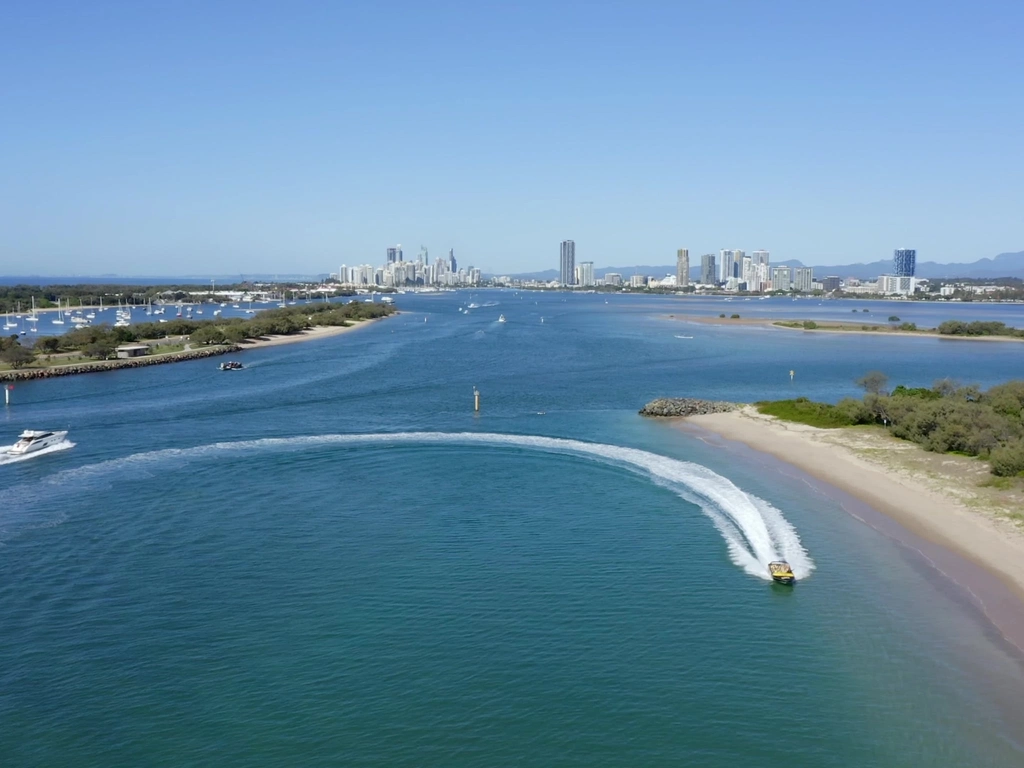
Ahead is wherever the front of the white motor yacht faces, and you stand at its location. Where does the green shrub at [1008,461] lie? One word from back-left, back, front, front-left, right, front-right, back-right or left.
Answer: right

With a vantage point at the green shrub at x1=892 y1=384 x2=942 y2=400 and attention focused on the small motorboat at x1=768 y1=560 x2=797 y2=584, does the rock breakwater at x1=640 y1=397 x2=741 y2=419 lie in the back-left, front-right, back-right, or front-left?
front-right

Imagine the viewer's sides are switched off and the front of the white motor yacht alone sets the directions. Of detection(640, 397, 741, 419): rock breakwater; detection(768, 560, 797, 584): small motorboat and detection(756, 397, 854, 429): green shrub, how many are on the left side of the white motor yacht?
0

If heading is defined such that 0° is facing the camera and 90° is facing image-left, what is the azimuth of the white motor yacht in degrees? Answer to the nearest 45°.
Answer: approximately 225°

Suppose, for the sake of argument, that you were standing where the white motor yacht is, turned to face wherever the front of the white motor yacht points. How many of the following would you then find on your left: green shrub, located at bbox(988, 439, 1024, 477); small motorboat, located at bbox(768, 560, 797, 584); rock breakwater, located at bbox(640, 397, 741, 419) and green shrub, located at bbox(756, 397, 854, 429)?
0

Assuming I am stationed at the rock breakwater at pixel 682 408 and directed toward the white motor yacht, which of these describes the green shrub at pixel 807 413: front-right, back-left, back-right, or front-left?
back-left

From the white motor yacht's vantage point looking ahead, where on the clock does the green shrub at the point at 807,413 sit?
The green shrub is roughly at 2 o'clock from the white motor yacht.

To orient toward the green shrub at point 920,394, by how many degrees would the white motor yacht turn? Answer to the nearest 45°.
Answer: approximately 45° to its right

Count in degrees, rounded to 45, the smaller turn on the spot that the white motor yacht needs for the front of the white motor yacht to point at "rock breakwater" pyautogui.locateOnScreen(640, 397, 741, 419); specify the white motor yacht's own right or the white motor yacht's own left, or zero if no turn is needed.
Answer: approximately 45° to the white motor yacht's own right

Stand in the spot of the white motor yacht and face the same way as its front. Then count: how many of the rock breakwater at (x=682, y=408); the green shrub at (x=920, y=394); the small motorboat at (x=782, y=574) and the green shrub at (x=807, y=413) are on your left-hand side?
0

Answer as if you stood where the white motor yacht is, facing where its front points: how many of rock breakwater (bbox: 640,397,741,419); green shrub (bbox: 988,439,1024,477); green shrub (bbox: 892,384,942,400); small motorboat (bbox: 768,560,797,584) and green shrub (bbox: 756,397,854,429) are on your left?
0

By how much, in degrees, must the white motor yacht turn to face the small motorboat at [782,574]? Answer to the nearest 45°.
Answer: approximately 90° to its right

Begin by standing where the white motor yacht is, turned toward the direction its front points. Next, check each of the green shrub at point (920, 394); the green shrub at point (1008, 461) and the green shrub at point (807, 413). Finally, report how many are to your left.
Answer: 0

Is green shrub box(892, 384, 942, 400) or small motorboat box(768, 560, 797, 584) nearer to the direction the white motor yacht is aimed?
the green shrub
